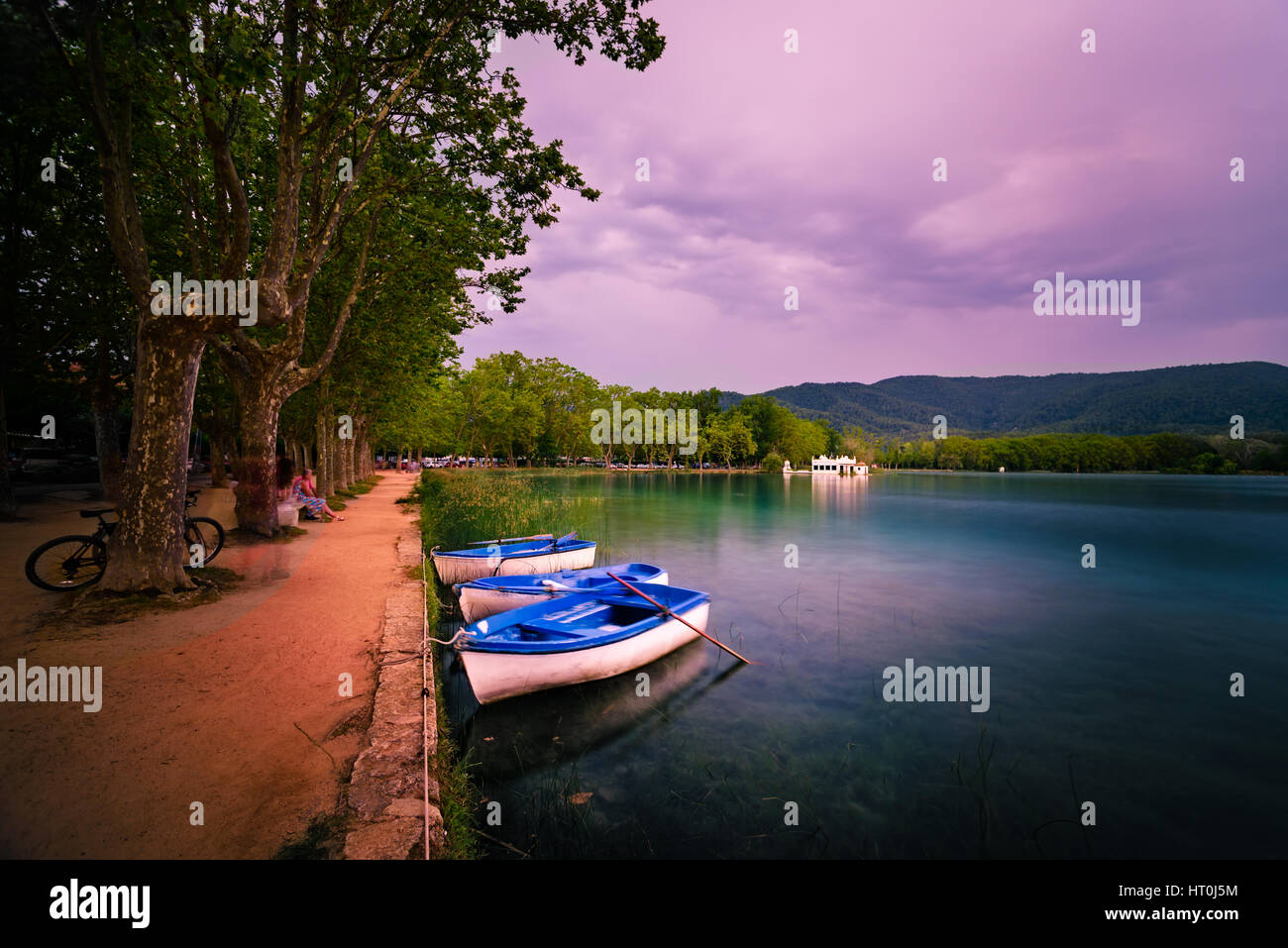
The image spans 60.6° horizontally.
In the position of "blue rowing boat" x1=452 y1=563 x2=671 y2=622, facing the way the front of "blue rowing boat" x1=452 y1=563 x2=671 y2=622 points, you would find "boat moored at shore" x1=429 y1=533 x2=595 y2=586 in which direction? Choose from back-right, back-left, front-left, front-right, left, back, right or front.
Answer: back-right

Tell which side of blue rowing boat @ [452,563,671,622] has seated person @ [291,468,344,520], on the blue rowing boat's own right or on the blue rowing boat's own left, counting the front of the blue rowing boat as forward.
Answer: on the blue rowing boat's own right

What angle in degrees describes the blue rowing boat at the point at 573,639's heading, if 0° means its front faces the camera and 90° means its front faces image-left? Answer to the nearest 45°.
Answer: approximately 45°

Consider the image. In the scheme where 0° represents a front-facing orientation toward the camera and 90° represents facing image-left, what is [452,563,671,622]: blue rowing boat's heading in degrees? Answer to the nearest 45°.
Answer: approximately 45°
